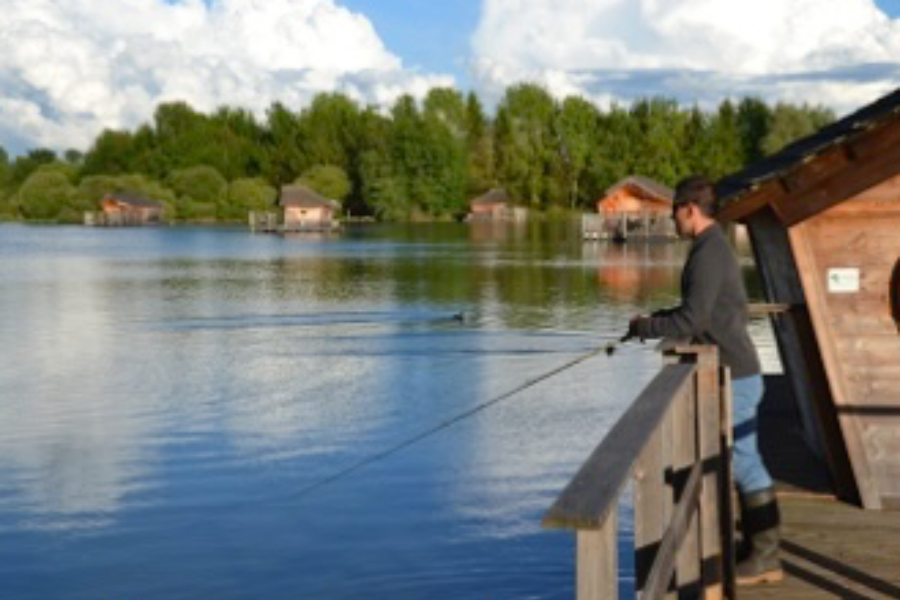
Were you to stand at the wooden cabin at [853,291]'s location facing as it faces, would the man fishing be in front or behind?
in front

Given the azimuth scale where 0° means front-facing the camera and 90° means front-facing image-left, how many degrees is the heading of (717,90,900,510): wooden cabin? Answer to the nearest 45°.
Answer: approximately 0°

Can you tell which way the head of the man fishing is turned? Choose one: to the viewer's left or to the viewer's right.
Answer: to the viewer's left

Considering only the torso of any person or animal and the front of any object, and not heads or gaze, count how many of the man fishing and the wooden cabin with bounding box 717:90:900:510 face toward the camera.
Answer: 1

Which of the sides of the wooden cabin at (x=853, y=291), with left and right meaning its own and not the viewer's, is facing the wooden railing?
front

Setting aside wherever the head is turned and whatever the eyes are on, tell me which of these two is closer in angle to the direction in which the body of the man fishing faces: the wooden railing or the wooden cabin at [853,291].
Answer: the wooden railing

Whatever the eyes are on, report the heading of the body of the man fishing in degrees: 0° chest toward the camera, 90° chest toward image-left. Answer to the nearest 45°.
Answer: approximately 90°

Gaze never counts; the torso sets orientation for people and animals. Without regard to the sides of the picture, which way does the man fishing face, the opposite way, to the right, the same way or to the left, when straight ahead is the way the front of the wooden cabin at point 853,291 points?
to the right
